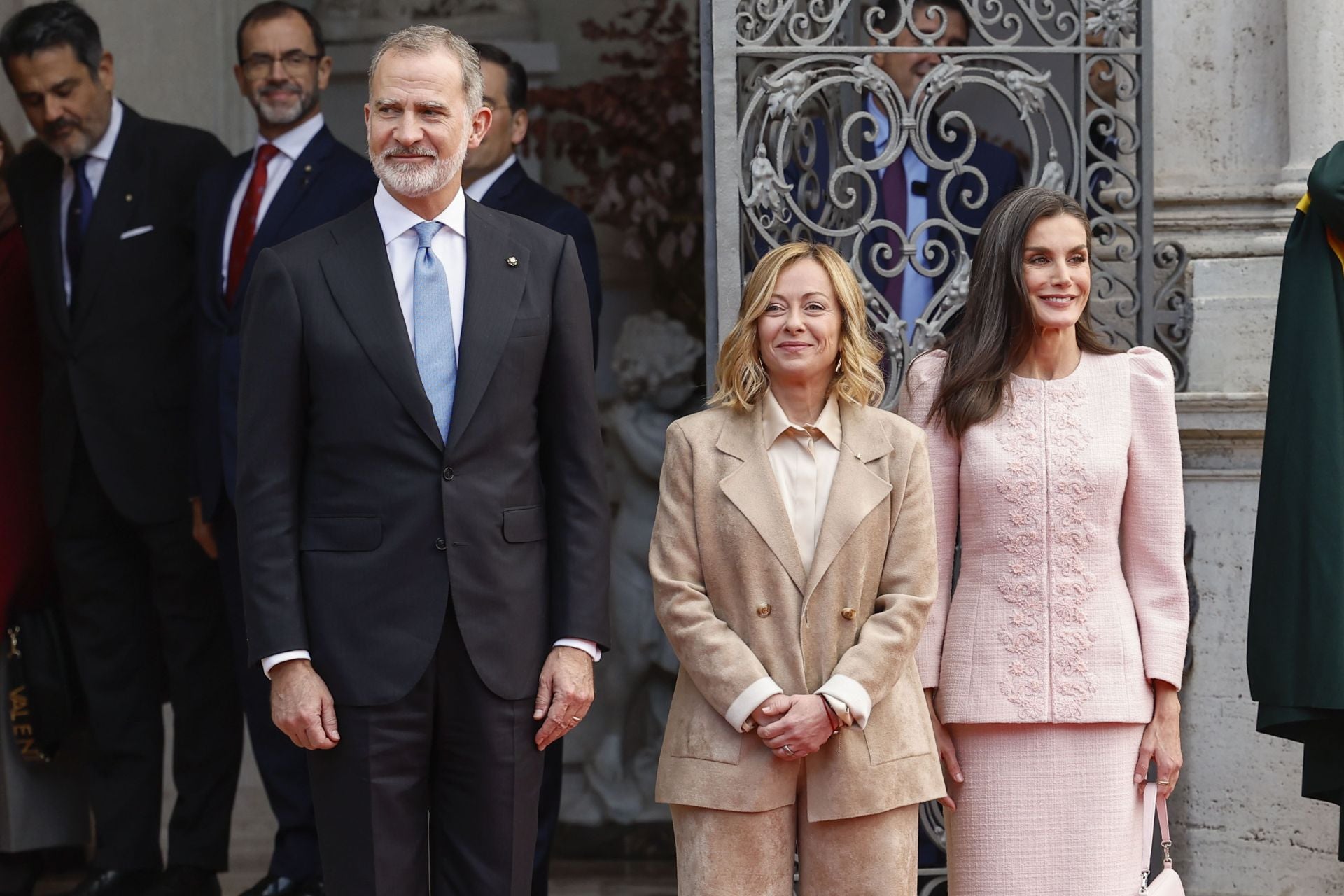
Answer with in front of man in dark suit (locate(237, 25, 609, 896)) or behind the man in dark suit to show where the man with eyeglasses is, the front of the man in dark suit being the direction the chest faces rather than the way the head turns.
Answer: behind

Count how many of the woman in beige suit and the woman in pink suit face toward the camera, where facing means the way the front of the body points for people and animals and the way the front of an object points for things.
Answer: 2

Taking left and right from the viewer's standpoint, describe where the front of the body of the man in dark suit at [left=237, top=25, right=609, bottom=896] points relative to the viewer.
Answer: facing the viewer

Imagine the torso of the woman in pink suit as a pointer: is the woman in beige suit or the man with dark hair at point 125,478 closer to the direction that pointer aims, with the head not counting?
the woman in beige suit

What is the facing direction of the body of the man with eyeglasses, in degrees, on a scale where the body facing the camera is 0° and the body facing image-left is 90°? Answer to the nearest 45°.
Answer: approximately 45°

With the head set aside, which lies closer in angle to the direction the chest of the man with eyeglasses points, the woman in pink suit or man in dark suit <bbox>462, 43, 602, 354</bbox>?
the woman in pink suit

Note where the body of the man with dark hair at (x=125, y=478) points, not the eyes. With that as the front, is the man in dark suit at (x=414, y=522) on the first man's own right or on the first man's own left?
on the first man's own left

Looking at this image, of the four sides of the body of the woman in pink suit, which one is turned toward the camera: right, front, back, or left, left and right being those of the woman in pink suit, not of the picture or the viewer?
front

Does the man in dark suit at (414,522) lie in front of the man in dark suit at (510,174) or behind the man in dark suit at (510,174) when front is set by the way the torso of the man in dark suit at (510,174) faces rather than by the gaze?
in front

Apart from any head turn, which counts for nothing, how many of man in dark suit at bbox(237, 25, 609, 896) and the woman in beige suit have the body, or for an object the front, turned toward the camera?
2

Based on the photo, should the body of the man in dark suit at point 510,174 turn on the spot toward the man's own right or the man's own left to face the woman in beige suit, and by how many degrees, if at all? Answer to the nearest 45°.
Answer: approximately 45° to the man's own left
